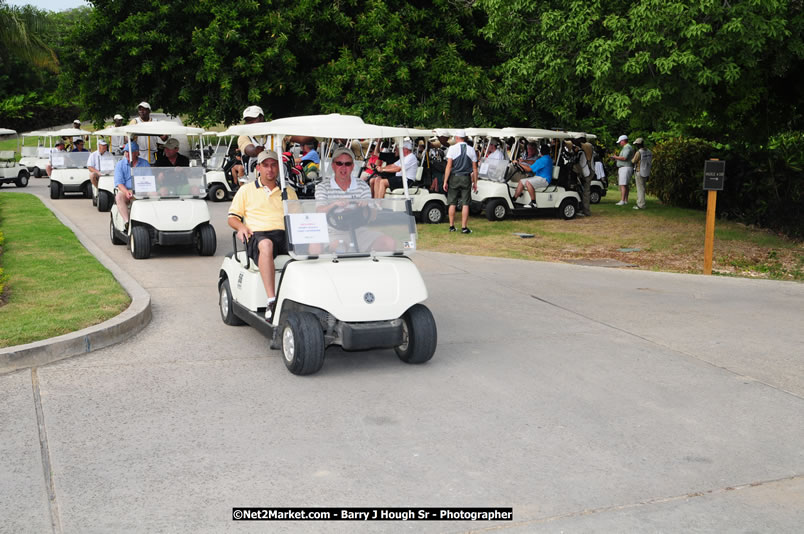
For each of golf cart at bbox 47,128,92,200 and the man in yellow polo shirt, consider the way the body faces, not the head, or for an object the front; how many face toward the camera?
2

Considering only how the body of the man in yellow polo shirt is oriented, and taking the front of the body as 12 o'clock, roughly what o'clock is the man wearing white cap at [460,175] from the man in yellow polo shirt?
The man wearing white cap is roughly at 7 o'clock from the man in yellow polo shirt.

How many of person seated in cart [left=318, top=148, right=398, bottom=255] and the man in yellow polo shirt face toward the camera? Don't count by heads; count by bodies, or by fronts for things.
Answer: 2

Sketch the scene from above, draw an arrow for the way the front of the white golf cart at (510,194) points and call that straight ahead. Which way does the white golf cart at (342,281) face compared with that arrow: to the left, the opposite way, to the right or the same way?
to the left

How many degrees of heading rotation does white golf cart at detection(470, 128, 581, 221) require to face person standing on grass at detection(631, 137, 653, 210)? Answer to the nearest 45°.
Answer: approximately 180°

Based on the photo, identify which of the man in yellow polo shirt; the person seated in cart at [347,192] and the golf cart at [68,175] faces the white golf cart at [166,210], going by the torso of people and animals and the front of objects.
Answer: the golf cart

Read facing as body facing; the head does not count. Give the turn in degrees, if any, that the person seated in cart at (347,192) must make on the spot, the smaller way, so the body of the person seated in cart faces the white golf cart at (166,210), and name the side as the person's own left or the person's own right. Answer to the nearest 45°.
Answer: approximately 135° to the person's own right

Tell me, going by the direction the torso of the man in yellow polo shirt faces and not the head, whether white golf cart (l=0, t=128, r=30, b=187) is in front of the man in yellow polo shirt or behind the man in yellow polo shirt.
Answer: behind

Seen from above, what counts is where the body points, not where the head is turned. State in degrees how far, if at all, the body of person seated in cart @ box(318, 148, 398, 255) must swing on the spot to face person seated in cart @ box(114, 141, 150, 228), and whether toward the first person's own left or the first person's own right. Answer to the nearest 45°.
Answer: approximately 135° to the first person's own right
